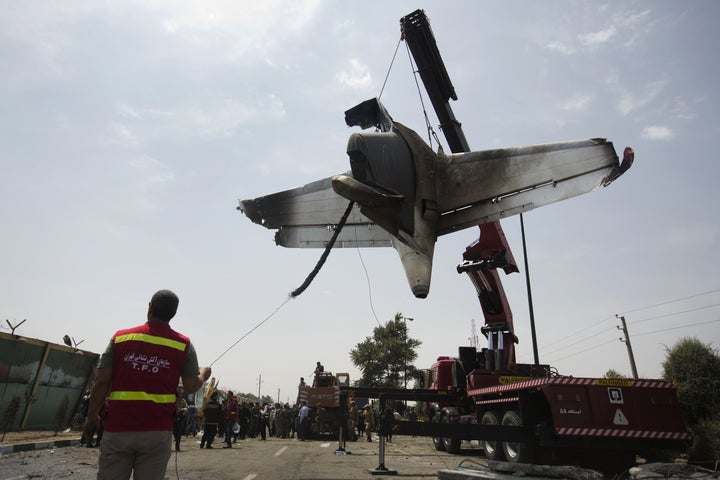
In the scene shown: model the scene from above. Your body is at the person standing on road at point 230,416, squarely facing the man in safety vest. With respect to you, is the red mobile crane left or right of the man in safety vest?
left

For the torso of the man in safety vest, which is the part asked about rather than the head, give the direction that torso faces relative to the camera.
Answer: away from the camera

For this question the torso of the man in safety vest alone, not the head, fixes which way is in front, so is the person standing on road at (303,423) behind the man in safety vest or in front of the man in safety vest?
in front

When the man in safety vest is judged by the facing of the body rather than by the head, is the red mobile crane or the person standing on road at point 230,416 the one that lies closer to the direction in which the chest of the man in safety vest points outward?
the person standing on road

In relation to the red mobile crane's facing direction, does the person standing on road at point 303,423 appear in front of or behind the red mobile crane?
in front

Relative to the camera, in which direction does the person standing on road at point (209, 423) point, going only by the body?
away from the camera

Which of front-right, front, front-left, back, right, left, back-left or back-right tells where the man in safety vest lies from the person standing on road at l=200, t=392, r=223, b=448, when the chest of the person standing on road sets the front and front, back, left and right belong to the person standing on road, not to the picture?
back

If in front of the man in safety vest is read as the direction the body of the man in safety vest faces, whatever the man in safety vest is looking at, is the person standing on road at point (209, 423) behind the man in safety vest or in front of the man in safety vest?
in front

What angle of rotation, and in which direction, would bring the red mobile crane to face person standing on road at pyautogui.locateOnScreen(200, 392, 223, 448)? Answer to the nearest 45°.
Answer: approximately 45° to its left

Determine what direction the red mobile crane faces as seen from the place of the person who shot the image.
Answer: facing away from the viewer and to the left of the viewer
